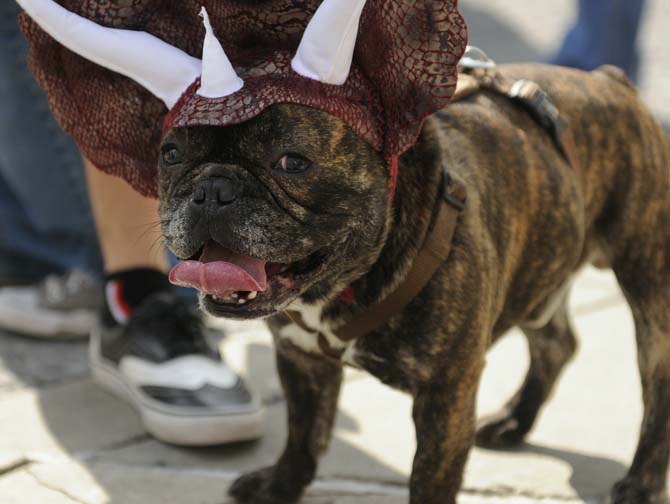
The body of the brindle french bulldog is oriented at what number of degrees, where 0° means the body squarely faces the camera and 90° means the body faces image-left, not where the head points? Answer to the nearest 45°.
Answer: approximately 45°
